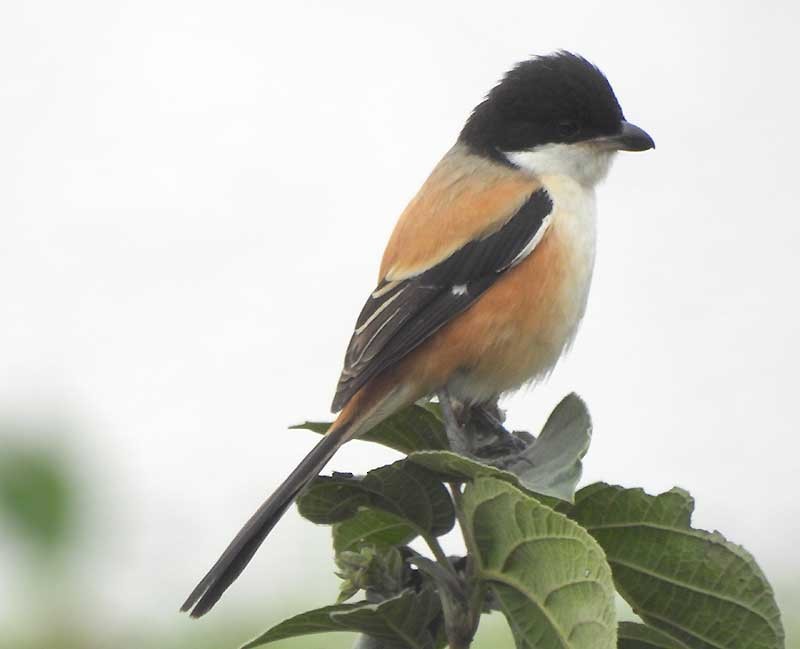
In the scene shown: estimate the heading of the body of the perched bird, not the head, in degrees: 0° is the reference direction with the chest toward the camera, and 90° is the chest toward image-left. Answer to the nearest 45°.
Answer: approximately 270°
